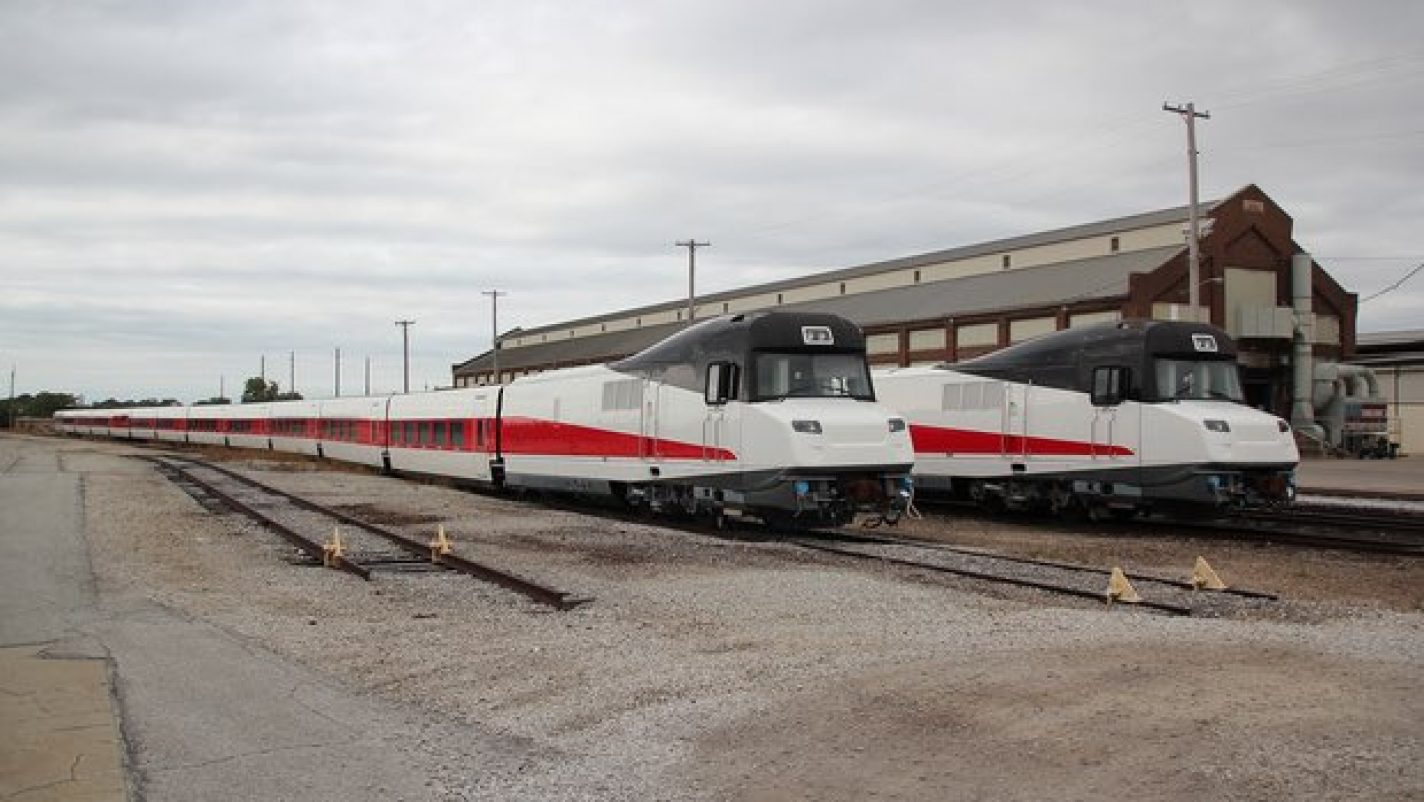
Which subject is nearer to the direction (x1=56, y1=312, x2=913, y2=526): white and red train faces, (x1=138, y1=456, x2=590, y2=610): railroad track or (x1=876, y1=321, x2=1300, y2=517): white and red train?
the white and red train

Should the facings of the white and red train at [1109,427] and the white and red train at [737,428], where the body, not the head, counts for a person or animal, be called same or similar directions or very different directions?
same or similar directions

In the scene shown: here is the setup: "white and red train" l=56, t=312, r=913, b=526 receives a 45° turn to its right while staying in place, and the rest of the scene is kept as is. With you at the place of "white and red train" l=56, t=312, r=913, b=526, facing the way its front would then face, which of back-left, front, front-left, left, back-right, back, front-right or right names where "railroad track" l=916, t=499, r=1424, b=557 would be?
left

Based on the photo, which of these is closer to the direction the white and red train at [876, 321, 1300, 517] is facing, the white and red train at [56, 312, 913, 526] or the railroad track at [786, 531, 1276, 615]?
the railroad track

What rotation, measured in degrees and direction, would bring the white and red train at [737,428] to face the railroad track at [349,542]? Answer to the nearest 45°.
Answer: approximately 135° to its right

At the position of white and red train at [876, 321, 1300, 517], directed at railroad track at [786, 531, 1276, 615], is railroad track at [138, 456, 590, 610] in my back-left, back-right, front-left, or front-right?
front-right

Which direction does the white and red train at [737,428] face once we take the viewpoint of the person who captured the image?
facing the viewer and to the right of the viewer

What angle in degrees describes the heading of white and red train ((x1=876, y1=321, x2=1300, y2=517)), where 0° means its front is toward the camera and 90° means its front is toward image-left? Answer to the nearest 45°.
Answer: approximately 315°

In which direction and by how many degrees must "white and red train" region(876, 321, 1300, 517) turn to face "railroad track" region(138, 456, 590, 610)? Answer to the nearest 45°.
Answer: approximately 90° to its right

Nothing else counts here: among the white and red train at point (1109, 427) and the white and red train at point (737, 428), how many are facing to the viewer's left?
0
